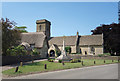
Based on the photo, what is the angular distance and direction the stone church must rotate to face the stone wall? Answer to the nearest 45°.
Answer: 0° — it already faces it

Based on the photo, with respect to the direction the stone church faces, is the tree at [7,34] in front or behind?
in front

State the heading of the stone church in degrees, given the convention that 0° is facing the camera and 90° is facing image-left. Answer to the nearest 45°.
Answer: approximately 0°
